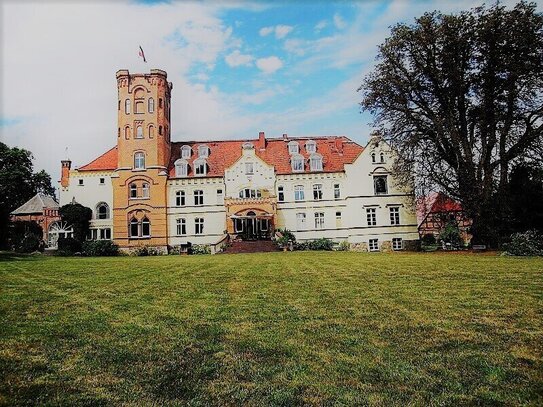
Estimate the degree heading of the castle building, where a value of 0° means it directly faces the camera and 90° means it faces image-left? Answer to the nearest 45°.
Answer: approximately 0°

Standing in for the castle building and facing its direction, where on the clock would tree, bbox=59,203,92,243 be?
The tree is roughly at 3 o'clock from the castle building.

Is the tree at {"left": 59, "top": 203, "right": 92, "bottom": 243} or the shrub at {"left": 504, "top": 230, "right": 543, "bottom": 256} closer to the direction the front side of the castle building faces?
the shrub

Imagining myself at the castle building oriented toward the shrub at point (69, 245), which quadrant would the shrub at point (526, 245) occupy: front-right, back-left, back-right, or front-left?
back-left

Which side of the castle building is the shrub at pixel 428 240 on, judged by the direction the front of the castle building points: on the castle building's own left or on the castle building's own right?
on the castle building's own left

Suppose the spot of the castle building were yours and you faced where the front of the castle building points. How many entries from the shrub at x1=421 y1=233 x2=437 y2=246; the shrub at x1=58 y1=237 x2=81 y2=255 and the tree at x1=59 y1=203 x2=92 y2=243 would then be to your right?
2

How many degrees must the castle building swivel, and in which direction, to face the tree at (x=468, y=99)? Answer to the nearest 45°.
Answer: approximately 45° to its left

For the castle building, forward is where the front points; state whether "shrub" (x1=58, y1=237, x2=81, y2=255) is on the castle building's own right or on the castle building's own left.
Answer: on the castle building's own right

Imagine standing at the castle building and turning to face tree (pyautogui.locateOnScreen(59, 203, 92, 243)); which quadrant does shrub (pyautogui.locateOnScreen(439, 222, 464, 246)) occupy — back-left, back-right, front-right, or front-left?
back-left

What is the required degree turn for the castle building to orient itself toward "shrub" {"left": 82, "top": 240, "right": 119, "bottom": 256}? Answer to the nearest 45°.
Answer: approximately 90° to its right

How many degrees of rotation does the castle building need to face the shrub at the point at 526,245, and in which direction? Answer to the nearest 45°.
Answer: approximately 45° to its left
